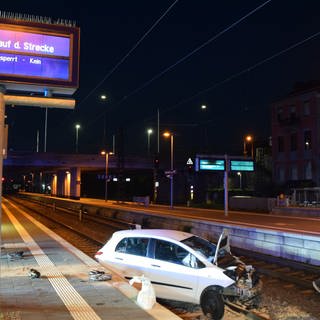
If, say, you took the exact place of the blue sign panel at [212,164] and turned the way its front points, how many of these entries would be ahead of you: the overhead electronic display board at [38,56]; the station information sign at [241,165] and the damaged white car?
2

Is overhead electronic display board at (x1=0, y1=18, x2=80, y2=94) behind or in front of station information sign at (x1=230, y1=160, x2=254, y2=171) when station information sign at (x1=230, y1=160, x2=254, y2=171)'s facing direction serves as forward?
in front

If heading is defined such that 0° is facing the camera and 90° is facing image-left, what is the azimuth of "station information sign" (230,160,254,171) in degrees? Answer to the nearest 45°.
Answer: approximately 0°

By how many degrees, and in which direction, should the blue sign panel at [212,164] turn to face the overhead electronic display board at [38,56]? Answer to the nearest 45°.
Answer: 0° — it already faces it

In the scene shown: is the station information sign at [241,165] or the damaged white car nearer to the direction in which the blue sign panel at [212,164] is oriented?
the damaged white car

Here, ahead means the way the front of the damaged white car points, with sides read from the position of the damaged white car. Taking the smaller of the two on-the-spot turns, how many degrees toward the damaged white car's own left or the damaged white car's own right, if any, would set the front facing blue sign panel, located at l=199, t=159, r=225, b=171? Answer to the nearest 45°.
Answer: approximately 135° to the damaged white car's own left

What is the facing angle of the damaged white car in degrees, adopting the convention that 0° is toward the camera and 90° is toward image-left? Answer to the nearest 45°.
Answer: approximately 315°

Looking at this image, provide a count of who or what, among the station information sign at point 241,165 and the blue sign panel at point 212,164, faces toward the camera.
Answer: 2

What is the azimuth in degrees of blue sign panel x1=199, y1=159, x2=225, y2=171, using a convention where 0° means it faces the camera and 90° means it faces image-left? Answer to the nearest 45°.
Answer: approximately 0°

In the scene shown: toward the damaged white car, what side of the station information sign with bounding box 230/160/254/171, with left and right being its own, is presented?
front

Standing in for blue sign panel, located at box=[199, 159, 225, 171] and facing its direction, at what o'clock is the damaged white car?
The damaged white car is roughly at 12 o'clock from the blue sign panel.
